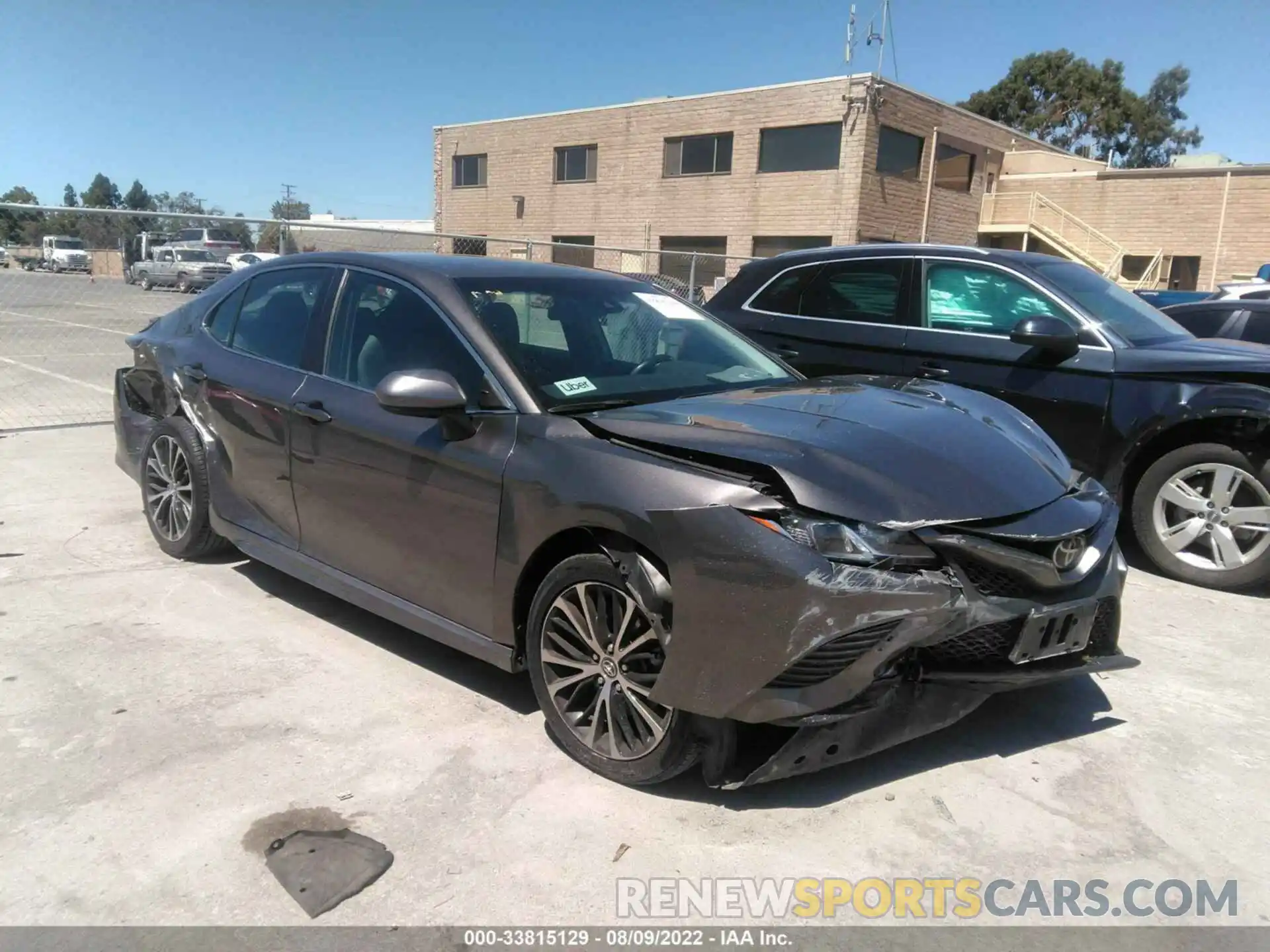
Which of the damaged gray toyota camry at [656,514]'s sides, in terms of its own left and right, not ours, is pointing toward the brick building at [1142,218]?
left

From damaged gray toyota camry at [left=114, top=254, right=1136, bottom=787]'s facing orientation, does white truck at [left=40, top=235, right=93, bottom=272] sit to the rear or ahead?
to the rear

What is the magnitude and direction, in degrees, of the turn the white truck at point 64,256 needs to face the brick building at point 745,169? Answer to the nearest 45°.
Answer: approximately 45° to its left

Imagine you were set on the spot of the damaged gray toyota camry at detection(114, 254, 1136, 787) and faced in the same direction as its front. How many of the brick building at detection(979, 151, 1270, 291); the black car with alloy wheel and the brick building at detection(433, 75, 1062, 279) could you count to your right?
0

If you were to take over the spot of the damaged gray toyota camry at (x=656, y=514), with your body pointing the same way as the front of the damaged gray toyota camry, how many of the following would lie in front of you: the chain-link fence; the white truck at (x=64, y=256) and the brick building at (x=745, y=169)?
0

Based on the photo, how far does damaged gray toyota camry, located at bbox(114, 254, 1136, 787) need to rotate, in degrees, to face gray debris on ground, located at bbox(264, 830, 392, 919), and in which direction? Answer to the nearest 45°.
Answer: approximately 90° to its right

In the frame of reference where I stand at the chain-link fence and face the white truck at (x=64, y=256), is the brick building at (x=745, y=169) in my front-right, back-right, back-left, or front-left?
front-right

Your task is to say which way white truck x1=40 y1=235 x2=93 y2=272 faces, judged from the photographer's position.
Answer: facing the viewer and to the right of the viewer

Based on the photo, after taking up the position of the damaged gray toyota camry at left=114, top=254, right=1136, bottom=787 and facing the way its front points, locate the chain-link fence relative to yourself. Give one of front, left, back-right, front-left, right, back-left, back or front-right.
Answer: back

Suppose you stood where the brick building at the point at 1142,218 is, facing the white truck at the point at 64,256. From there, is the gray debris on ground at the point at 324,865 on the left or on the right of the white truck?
left

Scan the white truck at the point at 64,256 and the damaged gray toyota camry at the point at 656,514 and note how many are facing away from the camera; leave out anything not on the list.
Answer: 0

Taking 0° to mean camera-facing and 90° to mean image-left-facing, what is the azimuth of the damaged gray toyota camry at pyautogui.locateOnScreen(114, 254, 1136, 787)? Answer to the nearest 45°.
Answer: approximately 315°

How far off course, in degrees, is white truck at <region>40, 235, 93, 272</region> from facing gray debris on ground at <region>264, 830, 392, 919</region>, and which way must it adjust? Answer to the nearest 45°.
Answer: approximately 45° to its right

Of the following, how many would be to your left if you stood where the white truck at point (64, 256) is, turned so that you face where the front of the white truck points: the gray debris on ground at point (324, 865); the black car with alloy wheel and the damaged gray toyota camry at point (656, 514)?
0

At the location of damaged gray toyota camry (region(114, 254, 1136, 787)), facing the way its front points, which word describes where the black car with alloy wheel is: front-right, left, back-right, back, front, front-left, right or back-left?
left
